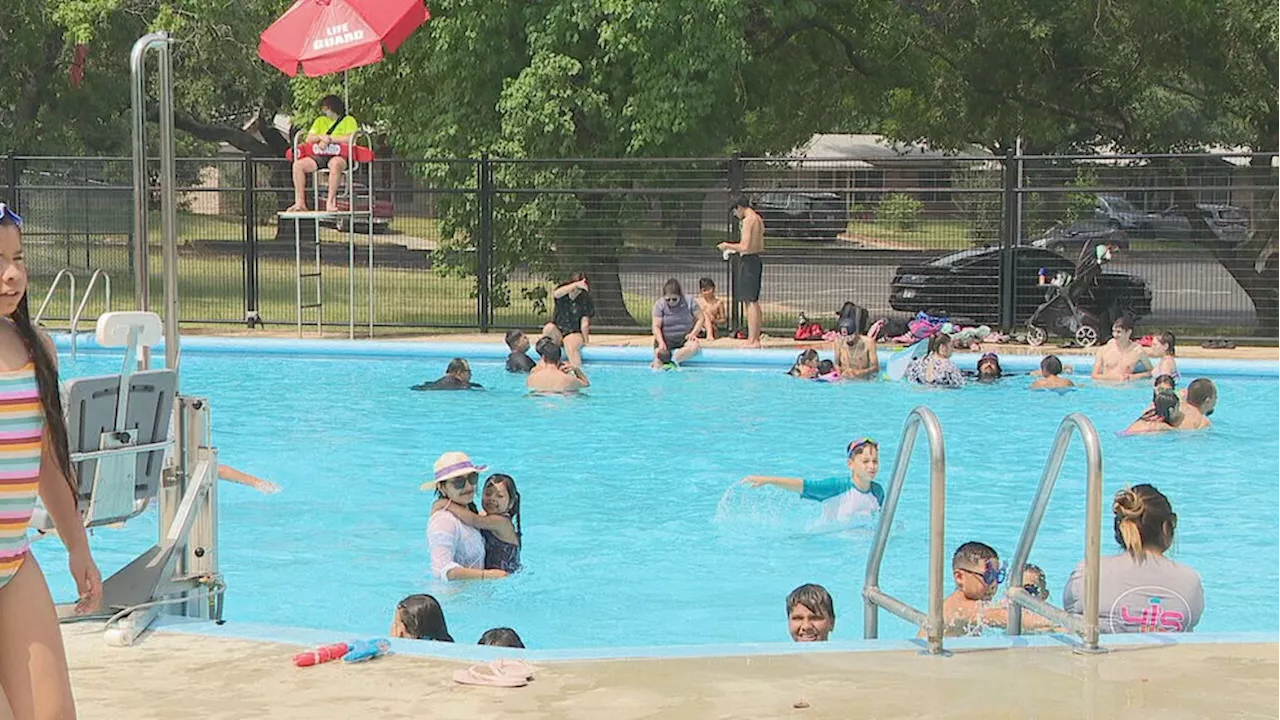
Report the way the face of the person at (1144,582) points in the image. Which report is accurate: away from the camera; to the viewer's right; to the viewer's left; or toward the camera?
away from the camera

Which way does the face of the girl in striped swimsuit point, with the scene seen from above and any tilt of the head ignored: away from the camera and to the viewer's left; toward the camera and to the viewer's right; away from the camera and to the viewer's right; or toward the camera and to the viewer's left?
toward the camera and to the viewer's right

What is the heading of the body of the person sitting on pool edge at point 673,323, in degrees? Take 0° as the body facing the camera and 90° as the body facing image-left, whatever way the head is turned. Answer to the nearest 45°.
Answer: approximately 0°

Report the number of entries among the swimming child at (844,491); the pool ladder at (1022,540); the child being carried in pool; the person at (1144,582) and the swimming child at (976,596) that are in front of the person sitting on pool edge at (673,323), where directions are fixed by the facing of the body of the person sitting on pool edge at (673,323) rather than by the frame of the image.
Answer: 5

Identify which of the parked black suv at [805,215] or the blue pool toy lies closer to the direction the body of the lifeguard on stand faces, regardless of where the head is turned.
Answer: the blue pool toy

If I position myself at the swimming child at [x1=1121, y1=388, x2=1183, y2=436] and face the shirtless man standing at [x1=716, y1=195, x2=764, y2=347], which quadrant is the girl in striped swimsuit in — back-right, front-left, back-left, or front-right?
back-left

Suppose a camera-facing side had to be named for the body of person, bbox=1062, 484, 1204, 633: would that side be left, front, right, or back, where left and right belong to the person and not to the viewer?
back

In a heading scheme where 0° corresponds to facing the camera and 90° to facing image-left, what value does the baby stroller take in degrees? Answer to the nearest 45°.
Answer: approximately 90°

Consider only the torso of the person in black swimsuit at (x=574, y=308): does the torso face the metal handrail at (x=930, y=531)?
yes

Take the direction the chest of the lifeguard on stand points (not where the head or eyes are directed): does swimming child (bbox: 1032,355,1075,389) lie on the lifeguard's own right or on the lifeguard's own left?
on the lifeguard's own left

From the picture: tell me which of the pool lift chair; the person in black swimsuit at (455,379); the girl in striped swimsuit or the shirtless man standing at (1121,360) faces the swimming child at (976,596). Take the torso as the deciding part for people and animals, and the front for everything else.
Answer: the shirtless man standing

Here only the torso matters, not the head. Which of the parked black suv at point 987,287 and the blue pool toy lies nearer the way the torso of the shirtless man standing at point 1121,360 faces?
the blue pool toy
